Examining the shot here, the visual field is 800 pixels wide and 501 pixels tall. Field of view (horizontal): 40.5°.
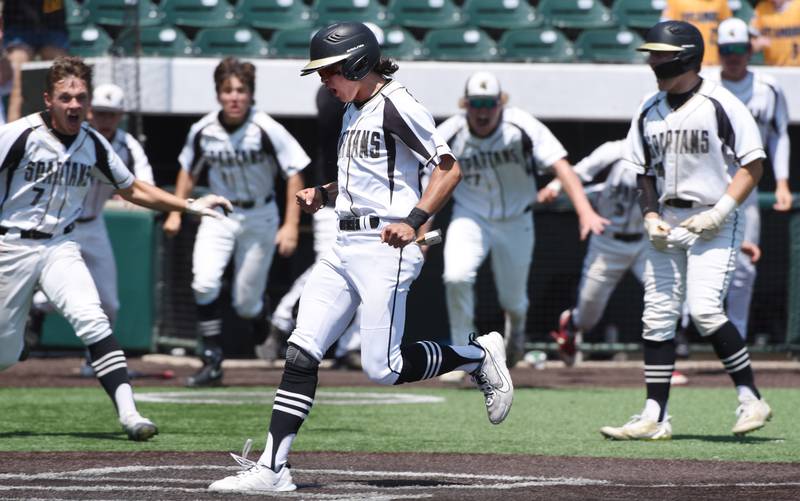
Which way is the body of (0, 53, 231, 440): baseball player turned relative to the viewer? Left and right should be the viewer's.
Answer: facing the viewer

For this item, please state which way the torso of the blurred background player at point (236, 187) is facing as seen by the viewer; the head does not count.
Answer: toward the camera

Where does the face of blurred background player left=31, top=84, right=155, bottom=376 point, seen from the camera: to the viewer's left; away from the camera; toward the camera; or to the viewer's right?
toward the camera

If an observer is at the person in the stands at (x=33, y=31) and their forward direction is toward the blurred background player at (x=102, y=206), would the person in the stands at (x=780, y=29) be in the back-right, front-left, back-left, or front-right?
front-left

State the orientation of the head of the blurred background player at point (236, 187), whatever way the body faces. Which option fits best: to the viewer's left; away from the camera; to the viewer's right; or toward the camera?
toward the camera

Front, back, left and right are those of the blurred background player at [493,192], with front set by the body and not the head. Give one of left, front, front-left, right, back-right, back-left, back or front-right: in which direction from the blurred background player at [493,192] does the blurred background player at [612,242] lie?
back-left

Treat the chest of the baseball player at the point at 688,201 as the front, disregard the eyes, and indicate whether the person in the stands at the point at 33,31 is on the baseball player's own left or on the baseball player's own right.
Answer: on the baseball player's own right

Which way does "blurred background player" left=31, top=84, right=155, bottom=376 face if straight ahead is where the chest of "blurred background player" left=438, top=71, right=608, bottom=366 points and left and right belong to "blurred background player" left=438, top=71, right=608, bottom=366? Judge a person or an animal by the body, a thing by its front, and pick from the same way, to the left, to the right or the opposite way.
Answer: the same way

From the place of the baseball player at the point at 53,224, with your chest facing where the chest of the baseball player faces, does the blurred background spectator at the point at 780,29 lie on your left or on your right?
on your left

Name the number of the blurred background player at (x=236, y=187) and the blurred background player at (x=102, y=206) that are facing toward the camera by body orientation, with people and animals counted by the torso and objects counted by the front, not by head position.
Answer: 2

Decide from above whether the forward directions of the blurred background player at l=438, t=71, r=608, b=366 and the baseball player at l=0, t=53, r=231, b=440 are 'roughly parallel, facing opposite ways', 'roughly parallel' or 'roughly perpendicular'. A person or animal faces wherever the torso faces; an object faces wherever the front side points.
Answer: roughly parallel
